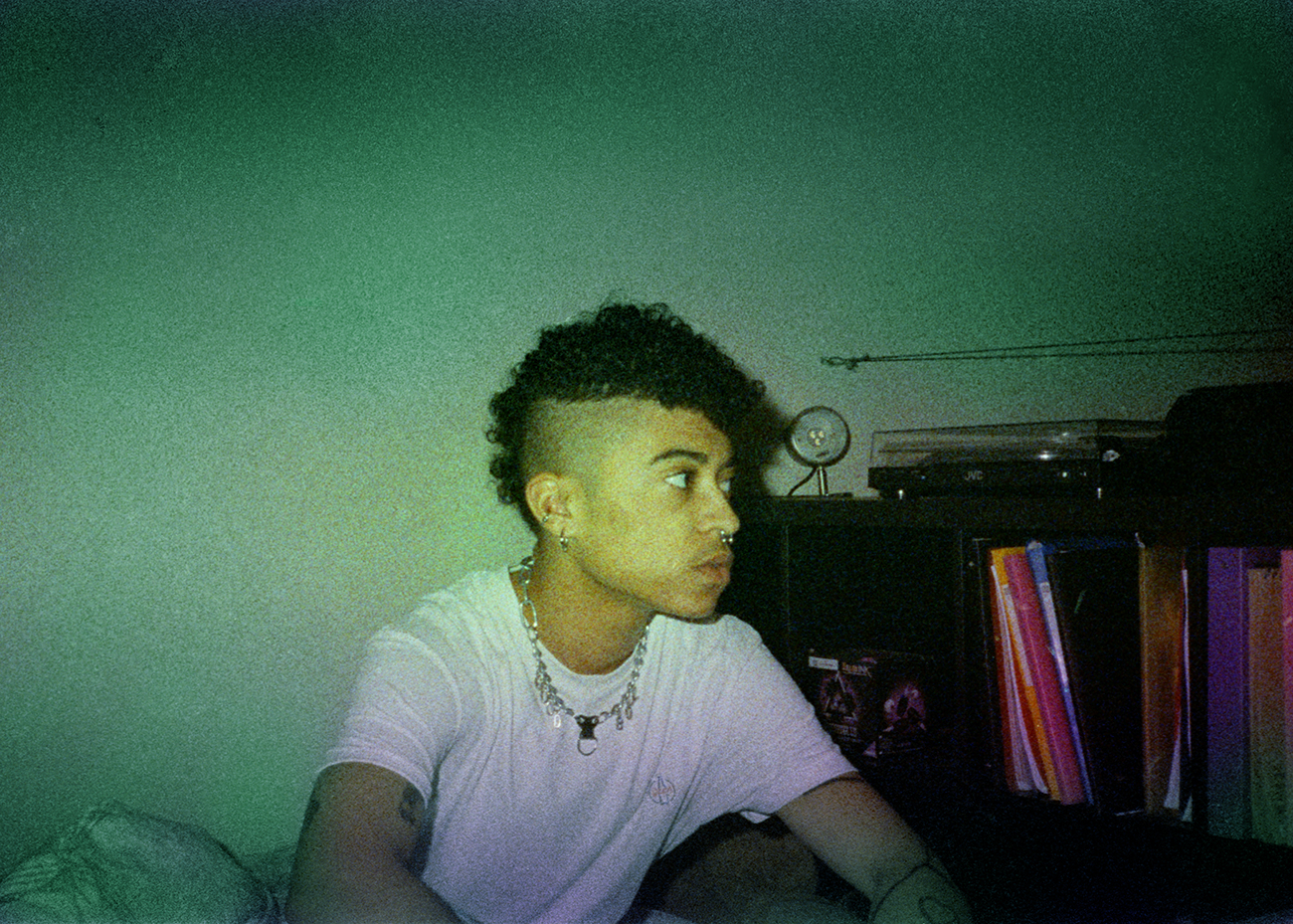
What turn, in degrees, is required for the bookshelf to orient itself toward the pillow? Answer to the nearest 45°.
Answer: approximately 45° to its right

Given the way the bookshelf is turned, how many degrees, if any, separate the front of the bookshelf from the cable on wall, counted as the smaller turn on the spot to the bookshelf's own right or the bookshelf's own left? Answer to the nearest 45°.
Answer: approximately 180°

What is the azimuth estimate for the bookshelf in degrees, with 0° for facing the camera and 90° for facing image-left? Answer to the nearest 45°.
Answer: approximately 0°

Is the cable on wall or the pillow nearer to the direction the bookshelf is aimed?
the pillow

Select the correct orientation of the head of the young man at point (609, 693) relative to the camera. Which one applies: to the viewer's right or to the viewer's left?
to the viewer's right
